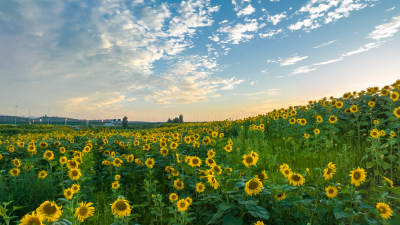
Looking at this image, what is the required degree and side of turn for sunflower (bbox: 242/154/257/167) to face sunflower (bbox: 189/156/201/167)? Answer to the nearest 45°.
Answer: approximately 135° to its right

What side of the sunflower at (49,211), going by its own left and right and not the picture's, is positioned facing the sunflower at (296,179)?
left

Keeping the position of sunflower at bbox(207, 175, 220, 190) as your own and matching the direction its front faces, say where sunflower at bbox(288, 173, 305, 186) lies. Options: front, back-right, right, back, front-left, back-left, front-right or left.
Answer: back-left

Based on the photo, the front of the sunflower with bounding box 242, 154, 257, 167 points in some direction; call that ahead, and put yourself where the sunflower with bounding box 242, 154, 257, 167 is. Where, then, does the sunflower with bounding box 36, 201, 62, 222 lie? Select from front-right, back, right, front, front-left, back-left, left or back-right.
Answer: front-right

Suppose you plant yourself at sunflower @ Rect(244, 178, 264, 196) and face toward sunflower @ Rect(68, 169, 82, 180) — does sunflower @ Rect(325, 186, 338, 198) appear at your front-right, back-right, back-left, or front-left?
back-right

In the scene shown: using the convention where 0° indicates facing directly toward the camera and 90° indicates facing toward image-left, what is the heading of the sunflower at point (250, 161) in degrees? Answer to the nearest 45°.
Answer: approximately 0°

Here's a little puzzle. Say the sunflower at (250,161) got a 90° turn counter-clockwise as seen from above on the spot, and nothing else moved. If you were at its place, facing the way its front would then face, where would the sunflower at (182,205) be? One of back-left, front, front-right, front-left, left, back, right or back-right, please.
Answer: back-right

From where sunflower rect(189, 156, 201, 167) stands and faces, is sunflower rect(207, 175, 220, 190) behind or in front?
in front
